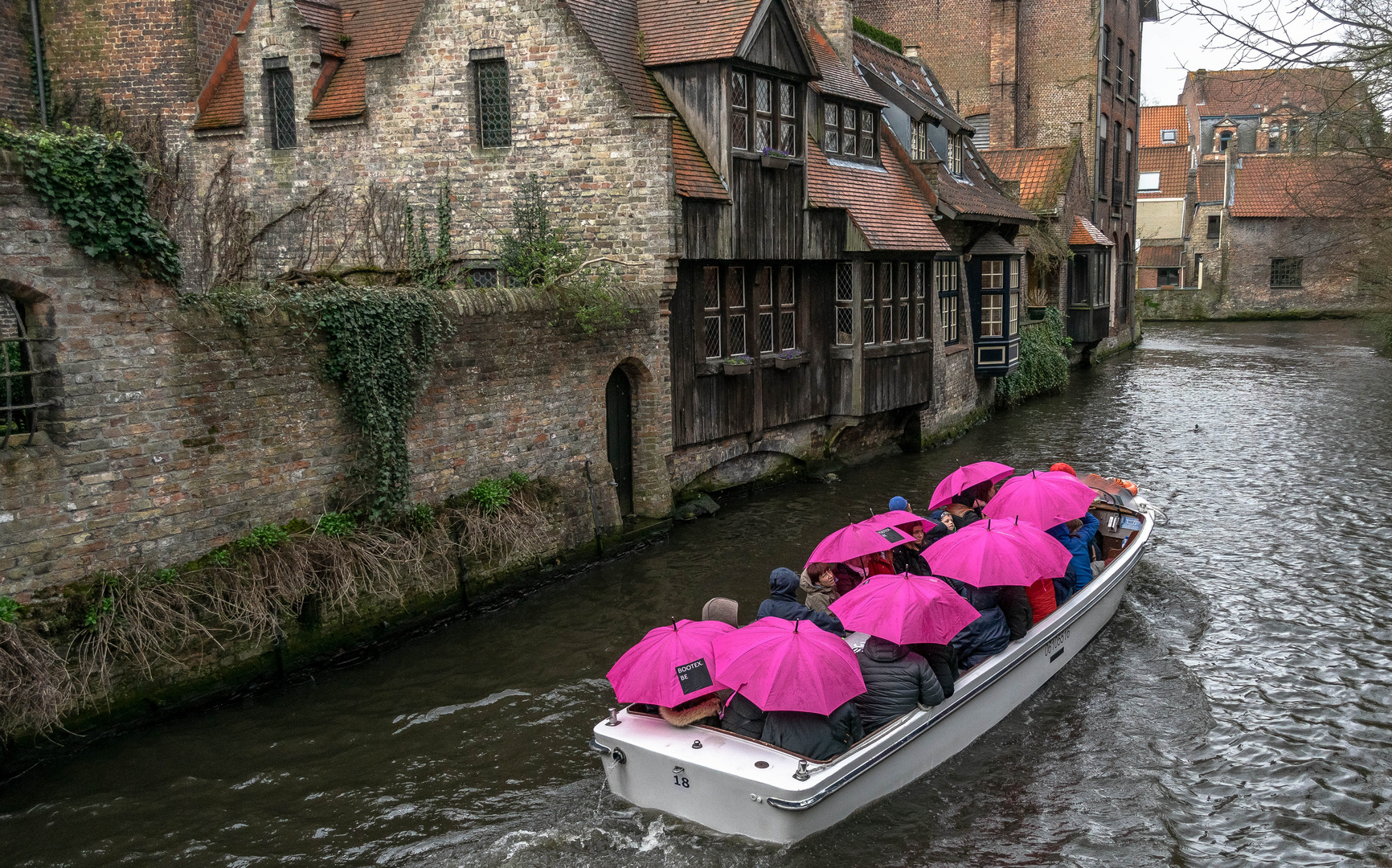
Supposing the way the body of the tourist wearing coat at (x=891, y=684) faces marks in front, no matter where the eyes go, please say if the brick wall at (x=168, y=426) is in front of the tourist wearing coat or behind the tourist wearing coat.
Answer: in front

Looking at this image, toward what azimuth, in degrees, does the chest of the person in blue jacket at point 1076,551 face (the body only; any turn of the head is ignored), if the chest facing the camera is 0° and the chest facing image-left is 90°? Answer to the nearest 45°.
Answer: approximately 135°

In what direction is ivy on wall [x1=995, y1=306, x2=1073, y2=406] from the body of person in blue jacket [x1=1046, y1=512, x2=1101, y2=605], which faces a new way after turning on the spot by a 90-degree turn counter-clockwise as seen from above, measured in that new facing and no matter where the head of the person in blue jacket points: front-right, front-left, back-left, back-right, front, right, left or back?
back-right

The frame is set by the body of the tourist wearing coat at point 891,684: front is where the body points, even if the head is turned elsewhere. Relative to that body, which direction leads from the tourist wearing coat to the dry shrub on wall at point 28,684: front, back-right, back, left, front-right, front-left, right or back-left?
front-left

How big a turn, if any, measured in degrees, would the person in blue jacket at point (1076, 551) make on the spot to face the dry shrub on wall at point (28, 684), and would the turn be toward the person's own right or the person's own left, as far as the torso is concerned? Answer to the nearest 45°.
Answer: approximately 90° to the person's own left

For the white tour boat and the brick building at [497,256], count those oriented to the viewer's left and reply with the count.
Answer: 0

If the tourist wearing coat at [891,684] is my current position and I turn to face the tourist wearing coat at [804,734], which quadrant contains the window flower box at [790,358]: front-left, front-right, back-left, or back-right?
back-right

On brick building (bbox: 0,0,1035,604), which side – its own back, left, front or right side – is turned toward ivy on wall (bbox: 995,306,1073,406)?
left

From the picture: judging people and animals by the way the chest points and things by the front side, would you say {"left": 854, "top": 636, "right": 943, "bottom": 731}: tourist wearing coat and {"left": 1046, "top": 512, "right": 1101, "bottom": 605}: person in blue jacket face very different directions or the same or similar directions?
same or similar directions

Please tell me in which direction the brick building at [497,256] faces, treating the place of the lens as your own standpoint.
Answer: facing the viewer and to the right of the viewer

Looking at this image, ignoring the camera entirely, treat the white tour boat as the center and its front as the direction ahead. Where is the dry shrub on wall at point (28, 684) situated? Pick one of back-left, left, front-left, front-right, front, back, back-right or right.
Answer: back-left

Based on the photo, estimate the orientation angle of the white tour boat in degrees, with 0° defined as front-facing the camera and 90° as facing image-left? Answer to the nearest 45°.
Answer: approximately 225°

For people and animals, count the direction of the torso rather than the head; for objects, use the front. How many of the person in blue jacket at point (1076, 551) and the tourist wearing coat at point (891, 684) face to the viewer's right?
0

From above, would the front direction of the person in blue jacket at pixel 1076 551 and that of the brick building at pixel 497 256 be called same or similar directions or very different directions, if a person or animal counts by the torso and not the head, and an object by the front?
very different directions

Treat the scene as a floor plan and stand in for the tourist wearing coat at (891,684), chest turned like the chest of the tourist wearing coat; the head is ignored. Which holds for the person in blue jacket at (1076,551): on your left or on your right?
on your right
